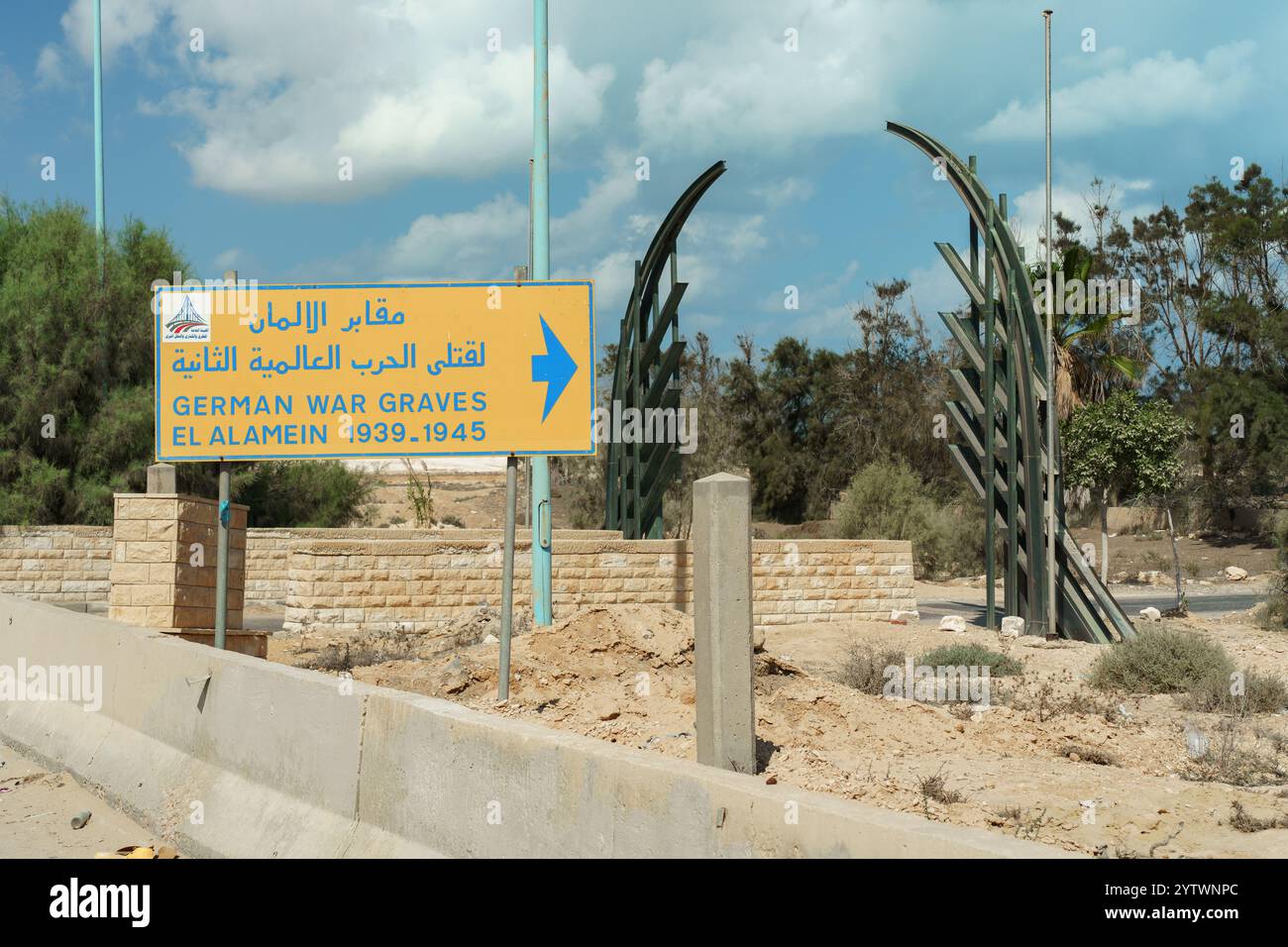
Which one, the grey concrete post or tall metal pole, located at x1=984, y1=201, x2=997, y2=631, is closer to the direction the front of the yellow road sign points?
the grey concrete post

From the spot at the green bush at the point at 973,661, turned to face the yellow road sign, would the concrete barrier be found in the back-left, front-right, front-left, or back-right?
front-left

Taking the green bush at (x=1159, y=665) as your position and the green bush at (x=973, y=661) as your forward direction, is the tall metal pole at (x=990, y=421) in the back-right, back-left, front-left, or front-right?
front-right

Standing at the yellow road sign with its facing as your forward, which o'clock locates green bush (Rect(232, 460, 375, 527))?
The green bush is roughly at 6 o'clock from the yellow road sign.

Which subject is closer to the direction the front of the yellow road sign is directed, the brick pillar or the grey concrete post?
the grey concrete post

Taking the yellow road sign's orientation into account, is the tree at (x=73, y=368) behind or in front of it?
behind

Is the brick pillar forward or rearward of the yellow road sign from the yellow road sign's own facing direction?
rearward

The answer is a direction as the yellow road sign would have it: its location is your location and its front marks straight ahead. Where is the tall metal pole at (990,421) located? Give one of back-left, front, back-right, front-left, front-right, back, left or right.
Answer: back-left

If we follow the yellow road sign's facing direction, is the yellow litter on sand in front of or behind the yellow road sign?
in front

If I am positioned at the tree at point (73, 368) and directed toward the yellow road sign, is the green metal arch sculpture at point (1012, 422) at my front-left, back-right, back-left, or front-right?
front-left

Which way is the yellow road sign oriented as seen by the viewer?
toward the camera

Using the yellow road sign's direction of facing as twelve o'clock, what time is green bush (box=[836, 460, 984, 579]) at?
The green bush is roughly at 7 o'clock from the yellow road sign.
